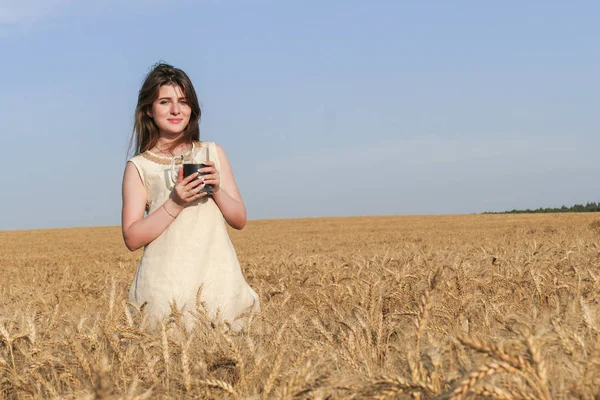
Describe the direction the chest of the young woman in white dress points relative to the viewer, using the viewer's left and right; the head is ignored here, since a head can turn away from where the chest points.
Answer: facing the viewer
